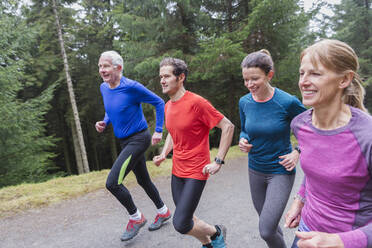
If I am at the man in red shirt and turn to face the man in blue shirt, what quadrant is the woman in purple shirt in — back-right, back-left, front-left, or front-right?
back-left

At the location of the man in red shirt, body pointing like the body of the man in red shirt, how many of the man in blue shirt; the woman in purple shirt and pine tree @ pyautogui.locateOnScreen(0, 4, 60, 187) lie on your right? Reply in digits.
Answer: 2

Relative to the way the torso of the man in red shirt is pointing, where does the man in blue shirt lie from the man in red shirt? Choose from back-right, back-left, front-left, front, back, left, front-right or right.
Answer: right

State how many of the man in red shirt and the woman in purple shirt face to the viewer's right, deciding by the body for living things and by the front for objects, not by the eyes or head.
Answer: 0

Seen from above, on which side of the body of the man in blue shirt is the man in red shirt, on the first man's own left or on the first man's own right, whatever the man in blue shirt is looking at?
on the first man's own left

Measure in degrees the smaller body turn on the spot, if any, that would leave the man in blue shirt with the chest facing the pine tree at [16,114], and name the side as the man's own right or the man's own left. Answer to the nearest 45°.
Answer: approximately 90° to the man's own right

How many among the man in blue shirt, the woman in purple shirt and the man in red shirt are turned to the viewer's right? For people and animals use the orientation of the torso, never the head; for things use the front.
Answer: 0

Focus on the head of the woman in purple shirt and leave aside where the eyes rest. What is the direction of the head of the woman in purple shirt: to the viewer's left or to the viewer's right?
to the viewer's left

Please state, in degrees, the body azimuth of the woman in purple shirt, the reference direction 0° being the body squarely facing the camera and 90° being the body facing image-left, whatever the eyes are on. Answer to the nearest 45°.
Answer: approximately 45°

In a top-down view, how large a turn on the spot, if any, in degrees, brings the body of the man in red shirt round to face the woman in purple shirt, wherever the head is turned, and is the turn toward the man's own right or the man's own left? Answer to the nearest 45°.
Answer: approximately 90° to the man's own left

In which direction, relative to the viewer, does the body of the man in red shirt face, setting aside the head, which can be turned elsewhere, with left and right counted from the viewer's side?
facing the viewer and to the left of the viewer
